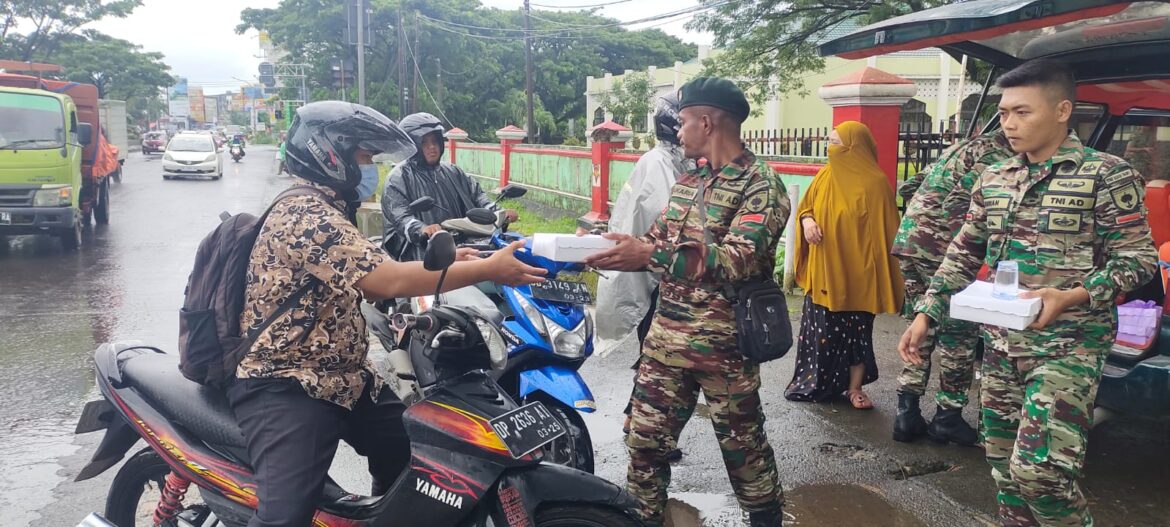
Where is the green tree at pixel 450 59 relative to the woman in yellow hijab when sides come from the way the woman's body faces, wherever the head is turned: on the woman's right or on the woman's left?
on the woman's right

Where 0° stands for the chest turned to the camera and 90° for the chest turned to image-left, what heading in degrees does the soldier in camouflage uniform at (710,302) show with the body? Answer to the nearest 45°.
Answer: approximately 45°

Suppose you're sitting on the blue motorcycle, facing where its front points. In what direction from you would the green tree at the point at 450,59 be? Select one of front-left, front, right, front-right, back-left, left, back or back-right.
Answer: back-left

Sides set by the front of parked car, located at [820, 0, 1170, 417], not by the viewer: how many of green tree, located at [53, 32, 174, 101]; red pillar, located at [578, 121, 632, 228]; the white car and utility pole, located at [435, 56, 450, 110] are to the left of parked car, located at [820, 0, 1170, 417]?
4

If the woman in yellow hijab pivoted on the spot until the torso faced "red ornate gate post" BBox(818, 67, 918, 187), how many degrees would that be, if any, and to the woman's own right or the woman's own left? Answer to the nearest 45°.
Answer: approximately 135° to the woman's own right

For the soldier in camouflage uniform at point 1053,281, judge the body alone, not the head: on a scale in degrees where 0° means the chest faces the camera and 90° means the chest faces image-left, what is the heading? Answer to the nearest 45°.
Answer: approximately 45°

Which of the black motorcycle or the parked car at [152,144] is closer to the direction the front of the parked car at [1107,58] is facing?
the parked car

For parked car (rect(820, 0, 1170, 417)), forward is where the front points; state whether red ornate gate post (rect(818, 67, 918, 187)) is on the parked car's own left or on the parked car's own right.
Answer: on the parked car's own left

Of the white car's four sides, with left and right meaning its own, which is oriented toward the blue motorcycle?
front

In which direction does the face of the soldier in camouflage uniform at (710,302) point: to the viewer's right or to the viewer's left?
to the viewer's left

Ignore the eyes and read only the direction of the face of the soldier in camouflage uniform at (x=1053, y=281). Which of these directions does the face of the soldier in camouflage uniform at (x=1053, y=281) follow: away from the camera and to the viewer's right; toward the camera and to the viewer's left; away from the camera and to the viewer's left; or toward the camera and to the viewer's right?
toward the camera and to the viewer's left
